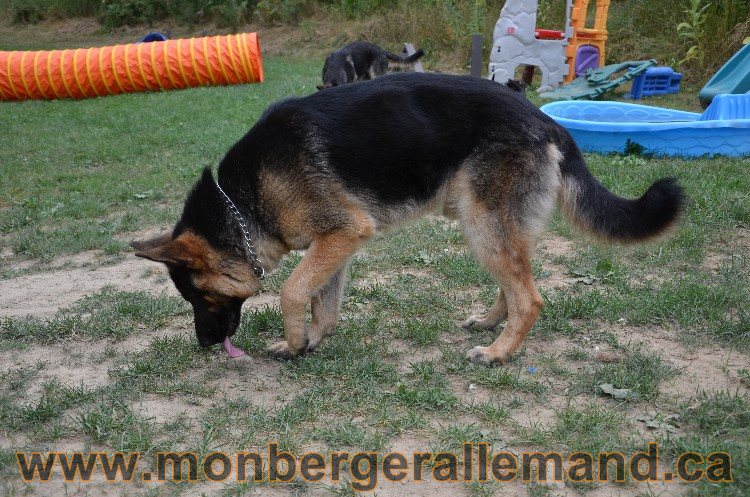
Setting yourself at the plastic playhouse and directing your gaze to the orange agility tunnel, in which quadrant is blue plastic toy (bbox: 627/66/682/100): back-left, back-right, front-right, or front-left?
back-left

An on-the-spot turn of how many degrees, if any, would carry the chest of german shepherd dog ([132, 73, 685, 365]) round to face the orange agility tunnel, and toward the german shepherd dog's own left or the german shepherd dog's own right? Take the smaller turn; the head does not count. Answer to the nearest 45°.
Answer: approximately 45° to the german shepherd dog's own right

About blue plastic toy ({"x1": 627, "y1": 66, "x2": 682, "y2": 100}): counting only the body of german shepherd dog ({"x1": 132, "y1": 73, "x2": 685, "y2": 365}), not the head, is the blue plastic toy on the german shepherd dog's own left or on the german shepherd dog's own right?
on the german shepherd dog's own right

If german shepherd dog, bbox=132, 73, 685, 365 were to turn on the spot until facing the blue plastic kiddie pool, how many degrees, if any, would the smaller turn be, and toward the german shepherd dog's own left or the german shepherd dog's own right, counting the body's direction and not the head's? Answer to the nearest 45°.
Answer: approximately 135° to the german shepherd dog's own right

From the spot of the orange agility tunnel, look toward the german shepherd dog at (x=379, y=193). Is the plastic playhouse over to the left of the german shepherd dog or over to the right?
left

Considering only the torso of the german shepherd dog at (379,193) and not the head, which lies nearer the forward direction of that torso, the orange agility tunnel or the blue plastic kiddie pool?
the orange agility tunnel

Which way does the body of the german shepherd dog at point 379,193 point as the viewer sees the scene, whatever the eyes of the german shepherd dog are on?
to the viewer's left

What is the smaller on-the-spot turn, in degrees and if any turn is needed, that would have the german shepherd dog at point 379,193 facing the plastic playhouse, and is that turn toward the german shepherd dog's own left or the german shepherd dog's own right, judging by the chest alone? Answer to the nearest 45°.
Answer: approximately 90° to the german shepherd dog's own right

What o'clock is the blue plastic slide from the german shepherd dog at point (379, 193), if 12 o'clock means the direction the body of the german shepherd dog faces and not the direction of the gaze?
The blue plastic slide is roughly at 4 o'clock from the german shepherd dog.
